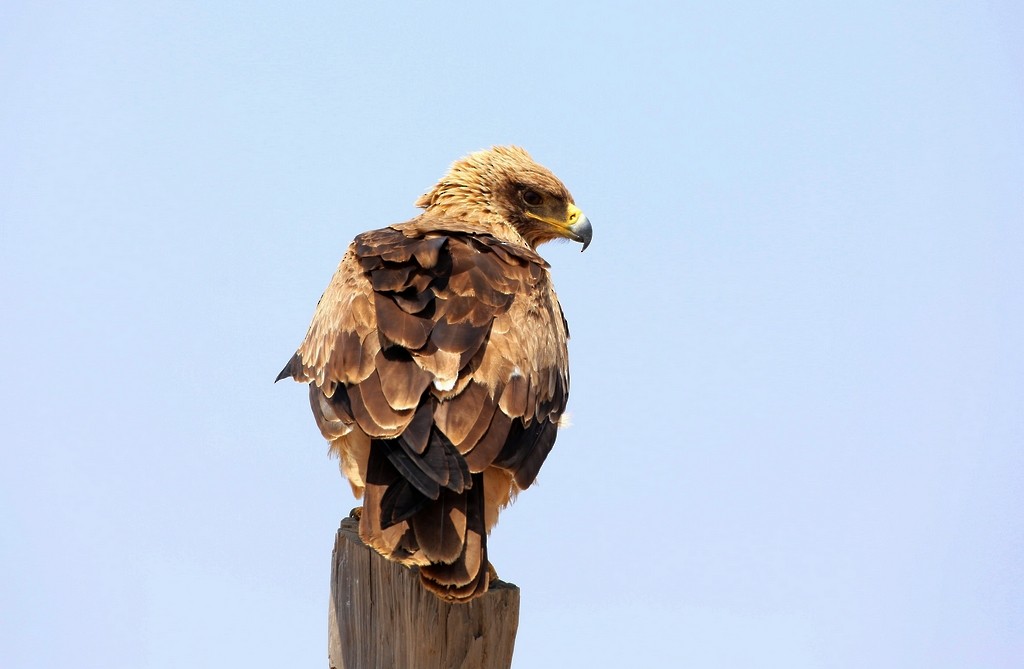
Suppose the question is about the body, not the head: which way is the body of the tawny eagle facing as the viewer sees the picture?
away from the camera
